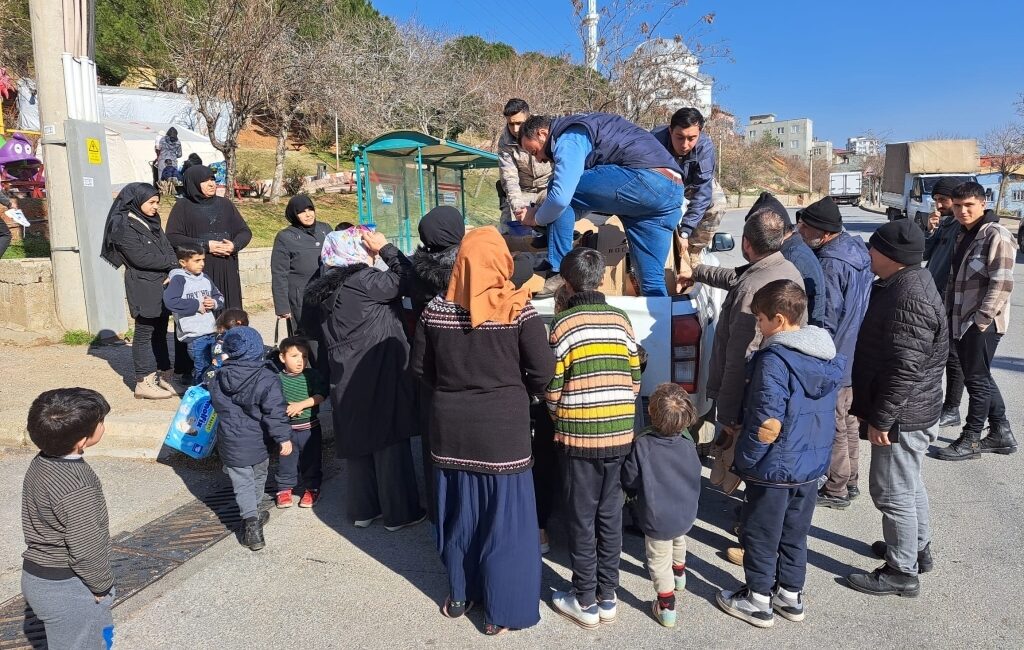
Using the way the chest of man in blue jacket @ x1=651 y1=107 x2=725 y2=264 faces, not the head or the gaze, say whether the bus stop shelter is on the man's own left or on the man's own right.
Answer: on the man's own right

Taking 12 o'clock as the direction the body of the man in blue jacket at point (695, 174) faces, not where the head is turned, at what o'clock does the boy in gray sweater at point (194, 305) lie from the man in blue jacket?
The boy in gray sweater is roughly at 1 o'clock from the man in blue jacket.

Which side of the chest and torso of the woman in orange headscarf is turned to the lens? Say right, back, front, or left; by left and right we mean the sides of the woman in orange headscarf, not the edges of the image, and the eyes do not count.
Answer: back

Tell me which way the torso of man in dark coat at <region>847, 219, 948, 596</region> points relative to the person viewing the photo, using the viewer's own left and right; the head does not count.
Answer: facing to the left of the viewer

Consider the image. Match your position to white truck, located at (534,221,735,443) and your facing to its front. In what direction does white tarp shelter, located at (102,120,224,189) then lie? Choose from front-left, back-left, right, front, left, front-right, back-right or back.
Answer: front-left

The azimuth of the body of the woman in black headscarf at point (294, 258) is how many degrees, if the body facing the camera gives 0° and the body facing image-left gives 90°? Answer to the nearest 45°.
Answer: approximately 315°

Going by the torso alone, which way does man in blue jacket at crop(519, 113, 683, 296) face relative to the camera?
to the viewer's left

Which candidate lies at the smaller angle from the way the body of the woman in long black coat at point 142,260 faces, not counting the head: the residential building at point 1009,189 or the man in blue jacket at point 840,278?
the man in blue jacket

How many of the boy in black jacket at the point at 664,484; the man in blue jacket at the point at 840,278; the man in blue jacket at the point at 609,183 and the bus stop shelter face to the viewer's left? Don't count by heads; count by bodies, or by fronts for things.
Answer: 2

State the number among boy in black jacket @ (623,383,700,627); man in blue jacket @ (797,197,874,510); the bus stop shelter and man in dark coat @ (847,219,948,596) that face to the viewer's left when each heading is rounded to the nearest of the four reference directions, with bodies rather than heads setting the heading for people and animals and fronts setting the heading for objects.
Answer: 2

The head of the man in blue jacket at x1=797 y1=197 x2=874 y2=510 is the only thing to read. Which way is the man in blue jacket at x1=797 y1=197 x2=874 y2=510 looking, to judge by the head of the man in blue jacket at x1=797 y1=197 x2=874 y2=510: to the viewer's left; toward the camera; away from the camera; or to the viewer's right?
to the viewer's left

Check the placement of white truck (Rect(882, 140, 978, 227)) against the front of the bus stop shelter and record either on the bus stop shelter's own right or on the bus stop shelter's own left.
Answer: on the bus stop shelter's own left

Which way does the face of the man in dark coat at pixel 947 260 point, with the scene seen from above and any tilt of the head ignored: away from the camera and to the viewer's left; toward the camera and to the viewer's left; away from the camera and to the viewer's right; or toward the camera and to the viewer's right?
toward the camera and to the viewer's left

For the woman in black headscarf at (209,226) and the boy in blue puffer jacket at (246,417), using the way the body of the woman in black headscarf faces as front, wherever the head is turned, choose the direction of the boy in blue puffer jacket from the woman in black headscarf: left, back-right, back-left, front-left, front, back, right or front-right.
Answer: front-right

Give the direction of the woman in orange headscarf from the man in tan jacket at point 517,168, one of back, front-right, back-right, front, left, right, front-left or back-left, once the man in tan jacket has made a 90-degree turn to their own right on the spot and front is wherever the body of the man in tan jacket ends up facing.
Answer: front-left

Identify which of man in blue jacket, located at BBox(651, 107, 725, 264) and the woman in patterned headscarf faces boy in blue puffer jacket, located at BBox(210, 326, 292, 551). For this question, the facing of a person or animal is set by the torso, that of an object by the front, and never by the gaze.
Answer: the man in blue jacket
